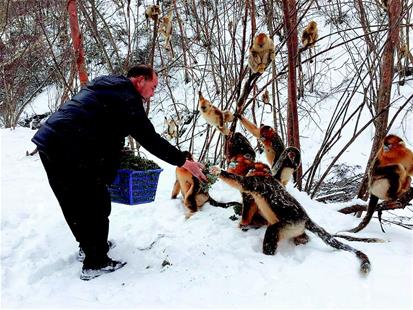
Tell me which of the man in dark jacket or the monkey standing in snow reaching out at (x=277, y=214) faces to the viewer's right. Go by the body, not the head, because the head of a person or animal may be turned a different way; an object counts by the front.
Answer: the man in dark jacket

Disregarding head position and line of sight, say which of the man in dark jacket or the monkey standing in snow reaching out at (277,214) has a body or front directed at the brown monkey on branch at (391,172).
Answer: the man in dark jacket

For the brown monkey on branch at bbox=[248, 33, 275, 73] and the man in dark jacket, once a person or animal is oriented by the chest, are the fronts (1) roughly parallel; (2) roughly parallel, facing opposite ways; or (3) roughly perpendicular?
roughly perpendicular

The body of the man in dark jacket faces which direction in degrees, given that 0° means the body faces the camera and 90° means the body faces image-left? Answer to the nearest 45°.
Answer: approximately 270°

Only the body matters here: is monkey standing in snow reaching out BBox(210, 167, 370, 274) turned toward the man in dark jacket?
yes

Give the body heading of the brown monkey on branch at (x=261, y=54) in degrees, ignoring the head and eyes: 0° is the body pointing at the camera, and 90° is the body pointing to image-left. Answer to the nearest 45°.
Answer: approximately 0°

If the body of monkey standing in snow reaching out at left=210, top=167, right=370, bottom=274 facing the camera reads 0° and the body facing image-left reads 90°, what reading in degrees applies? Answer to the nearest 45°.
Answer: approximately 90°

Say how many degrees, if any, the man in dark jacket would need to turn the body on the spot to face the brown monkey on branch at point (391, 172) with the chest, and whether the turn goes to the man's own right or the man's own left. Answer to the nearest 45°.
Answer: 0° — they already face it

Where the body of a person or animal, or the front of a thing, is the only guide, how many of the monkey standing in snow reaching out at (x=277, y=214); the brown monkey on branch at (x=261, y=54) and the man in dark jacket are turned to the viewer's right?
1

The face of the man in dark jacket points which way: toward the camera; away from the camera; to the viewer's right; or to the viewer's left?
to the viewer's right
